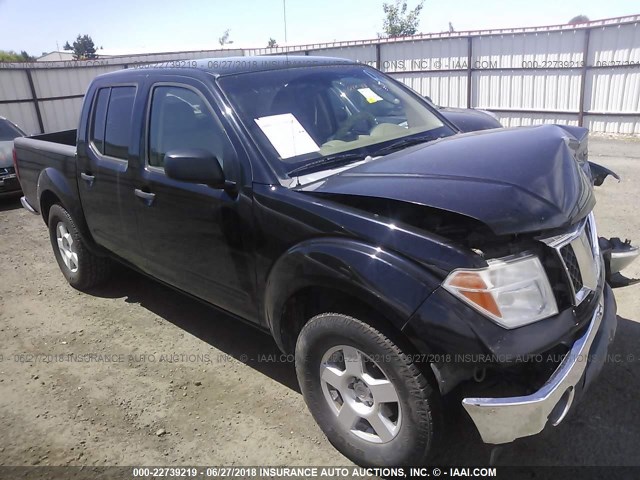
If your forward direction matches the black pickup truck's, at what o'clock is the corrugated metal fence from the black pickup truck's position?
The corrugated metal fence is roughly at 8 o'clock from the black pickup truck.

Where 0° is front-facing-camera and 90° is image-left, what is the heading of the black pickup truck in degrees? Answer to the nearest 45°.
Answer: approximately 315°

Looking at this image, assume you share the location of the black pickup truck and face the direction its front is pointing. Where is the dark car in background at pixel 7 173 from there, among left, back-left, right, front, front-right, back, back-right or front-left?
back
